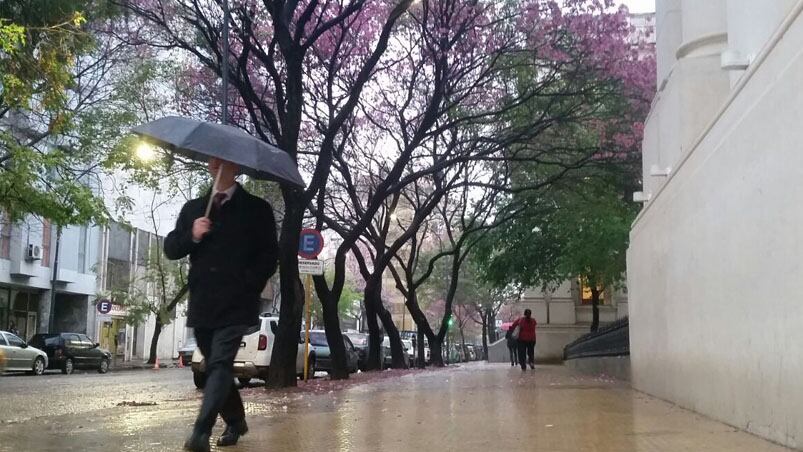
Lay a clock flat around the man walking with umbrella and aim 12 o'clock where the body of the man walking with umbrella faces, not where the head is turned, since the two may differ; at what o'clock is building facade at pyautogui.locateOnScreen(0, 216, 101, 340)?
The building facade is roughly at 4 o'clock from the man walking with umbrella.

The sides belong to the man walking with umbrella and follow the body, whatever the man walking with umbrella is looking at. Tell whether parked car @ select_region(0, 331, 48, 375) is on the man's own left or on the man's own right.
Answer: on the man's own right

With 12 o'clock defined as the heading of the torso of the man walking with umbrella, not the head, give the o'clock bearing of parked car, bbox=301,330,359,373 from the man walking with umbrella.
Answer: The parked car is roughly at 5 o'clock from the man walking with umbrella.

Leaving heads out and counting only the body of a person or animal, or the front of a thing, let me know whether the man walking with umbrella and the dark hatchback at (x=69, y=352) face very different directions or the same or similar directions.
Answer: very different directions

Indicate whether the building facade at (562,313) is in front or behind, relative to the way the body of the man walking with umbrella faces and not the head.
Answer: behind

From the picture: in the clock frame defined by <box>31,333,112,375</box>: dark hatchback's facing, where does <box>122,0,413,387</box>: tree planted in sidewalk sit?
The tree planted in sidewalk is roughly at 4 o'clock from the dark hatchback.

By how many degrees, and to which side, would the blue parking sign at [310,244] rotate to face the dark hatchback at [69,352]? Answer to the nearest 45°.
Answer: approximately 135° to its right

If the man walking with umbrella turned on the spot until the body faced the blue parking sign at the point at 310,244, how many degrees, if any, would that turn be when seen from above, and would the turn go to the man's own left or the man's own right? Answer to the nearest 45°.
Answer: approximately 135° to the man's own right

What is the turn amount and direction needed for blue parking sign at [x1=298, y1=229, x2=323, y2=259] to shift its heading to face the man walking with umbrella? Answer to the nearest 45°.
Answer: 0° — it already faces them

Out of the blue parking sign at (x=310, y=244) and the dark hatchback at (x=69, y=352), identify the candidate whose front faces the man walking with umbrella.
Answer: the blue parking sign

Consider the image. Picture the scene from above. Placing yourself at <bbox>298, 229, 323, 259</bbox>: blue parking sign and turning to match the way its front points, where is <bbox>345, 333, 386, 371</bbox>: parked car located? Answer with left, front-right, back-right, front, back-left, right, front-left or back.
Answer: back

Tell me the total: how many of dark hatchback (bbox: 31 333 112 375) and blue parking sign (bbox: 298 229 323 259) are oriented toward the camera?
1
